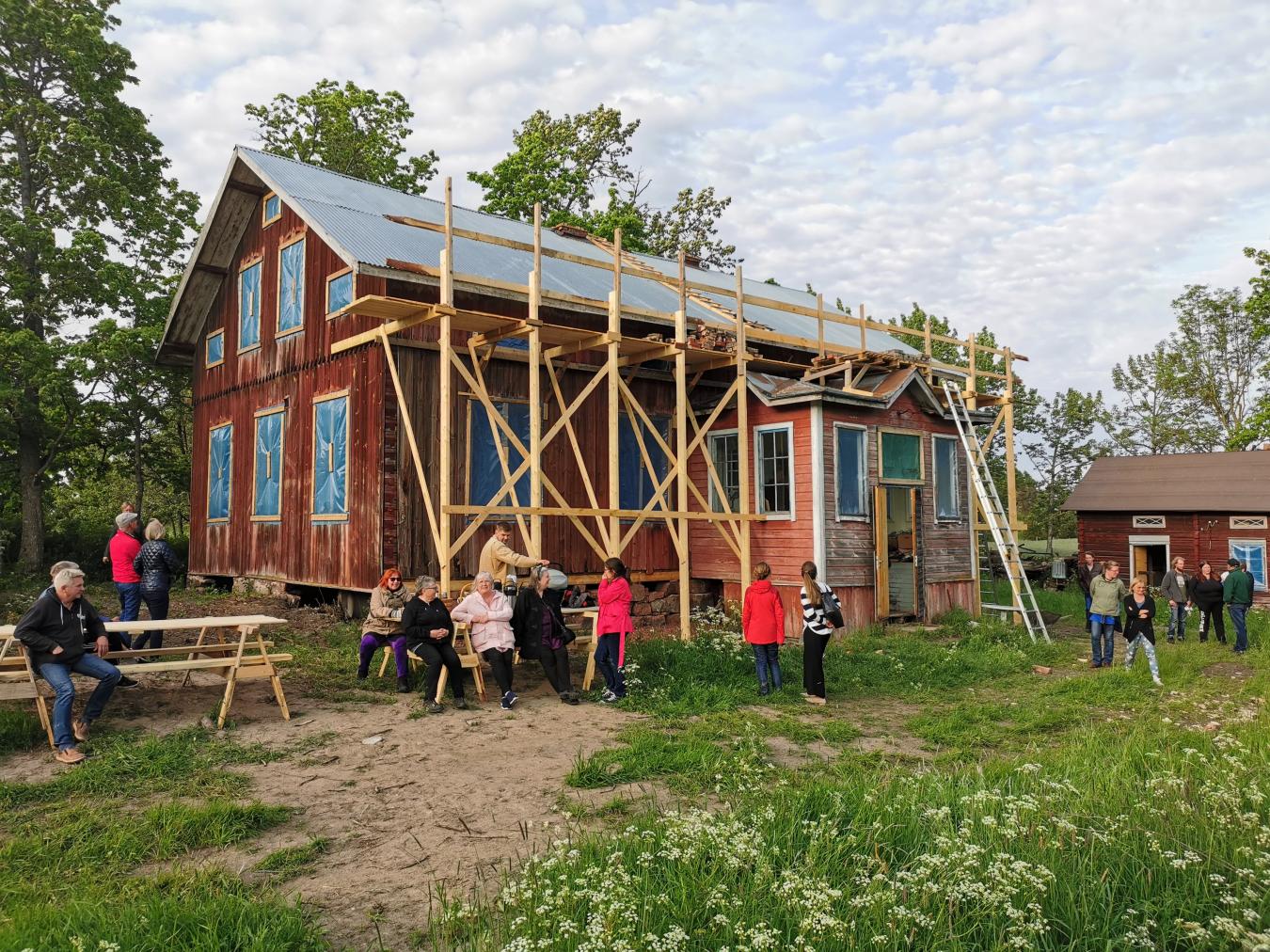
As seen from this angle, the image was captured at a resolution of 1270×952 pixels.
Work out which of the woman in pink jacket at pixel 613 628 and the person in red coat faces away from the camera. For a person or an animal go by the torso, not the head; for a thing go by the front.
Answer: the person in red coat

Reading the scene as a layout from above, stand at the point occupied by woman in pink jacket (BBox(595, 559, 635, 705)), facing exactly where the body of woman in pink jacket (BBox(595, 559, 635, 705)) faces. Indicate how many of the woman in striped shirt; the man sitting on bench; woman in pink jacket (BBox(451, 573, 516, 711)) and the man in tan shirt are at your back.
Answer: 1

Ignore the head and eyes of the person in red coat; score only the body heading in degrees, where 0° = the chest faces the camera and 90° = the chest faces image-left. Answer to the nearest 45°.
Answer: approximately 180°

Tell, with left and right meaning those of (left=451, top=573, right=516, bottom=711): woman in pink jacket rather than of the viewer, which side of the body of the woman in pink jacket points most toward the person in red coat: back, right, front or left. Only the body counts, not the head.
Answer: left

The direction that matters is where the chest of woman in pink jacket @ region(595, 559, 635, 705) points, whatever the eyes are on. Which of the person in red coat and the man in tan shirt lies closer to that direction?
the man in tan shirt

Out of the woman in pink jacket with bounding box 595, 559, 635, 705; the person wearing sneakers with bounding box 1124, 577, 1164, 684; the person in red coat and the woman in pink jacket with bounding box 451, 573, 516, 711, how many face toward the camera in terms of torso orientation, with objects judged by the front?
2

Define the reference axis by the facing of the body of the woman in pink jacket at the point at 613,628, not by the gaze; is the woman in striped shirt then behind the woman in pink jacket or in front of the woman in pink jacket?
behind

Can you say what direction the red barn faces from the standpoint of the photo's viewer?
facing the viewer

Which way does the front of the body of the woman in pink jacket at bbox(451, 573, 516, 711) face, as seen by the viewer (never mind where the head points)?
toward the camera
